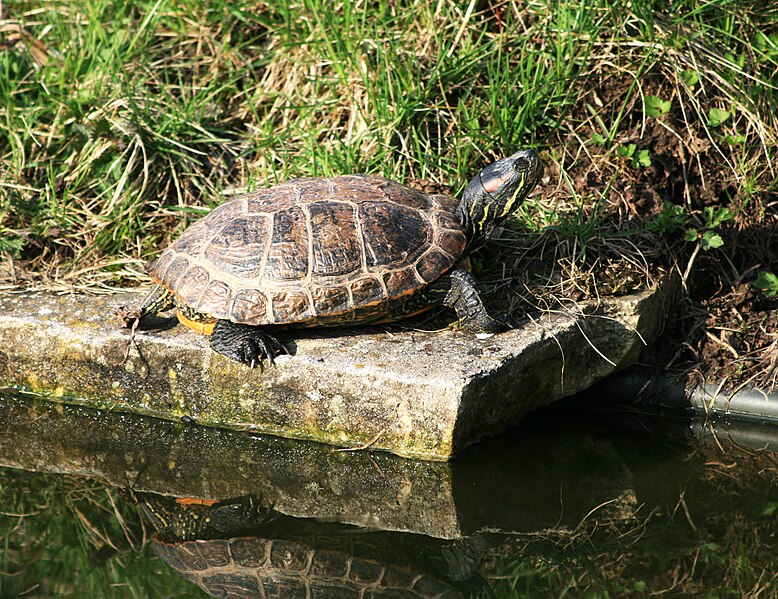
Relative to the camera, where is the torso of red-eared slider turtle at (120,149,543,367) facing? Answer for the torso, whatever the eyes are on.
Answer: to the viewer's right
